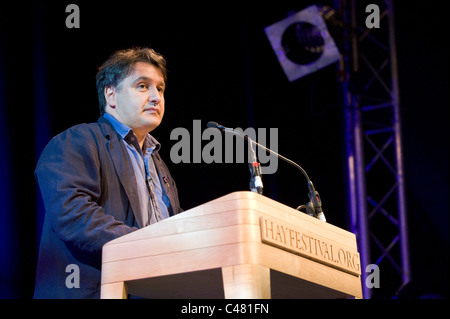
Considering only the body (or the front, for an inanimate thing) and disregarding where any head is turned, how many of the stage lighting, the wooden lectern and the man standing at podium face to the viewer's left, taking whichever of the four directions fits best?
0

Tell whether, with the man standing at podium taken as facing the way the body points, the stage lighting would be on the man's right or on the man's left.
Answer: on the man's left

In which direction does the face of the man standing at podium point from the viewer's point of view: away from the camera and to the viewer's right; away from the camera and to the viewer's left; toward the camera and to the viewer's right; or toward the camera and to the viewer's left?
toward the camera and to the viewer's right

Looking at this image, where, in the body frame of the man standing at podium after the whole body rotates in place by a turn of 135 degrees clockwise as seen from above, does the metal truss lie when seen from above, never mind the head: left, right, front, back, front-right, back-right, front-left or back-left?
back-right

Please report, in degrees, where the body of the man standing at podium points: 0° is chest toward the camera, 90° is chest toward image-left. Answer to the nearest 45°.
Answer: approximately 315°

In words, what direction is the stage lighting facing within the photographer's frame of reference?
facing the viewer

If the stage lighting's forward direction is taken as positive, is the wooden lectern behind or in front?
in front
